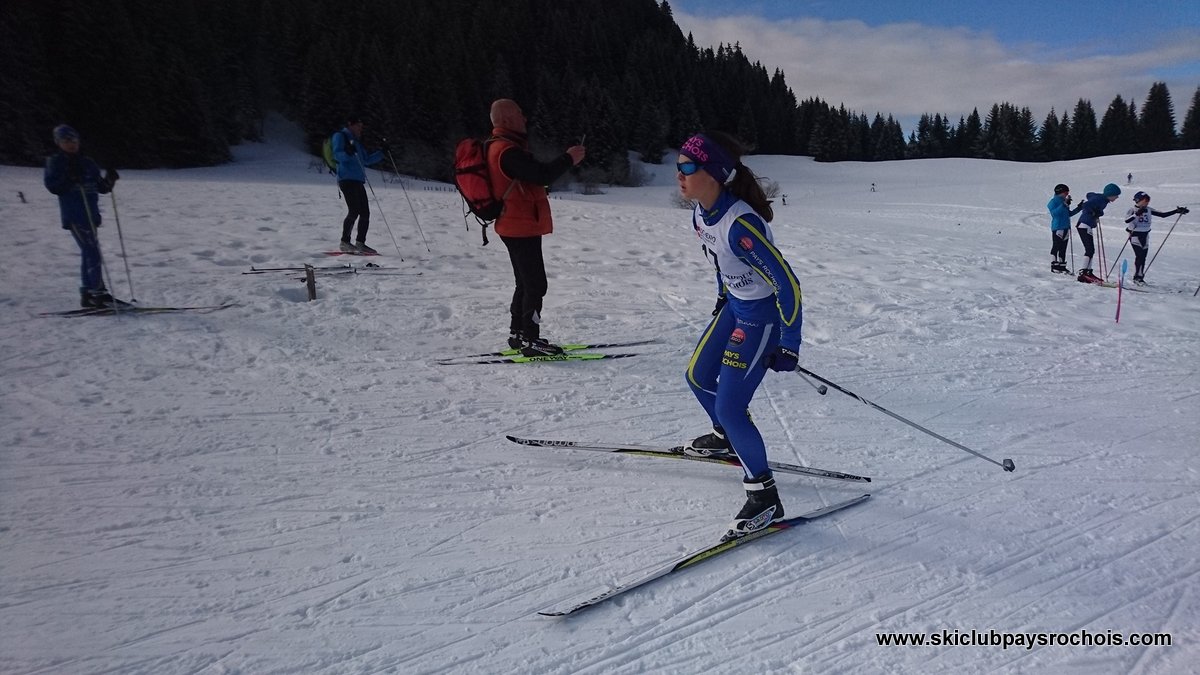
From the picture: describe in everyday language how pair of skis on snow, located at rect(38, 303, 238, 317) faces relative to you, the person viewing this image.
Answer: facing to the right of the viewer

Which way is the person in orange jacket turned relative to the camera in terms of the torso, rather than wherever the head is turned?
to the viewer's right

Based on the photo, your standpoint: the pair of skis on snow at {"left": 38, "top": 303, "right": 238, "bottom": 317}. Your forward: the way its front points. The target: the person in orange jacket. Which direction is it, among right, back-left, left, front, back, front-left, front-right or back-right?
front-right

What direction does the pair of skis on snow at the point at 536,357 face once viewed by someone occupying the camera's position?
facing to the right of the viewer

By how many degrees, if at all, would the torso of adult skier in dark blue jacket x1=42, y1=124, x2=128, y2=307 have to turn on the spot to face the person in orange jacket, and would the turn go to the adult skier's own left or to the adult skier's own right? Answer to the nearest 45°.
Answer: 0° — they already face them

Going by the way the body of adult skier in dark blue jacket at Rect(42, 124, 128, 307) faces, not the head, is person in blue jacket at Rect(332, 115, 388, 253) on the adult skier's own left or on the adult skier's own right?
on the adult skier's own left
